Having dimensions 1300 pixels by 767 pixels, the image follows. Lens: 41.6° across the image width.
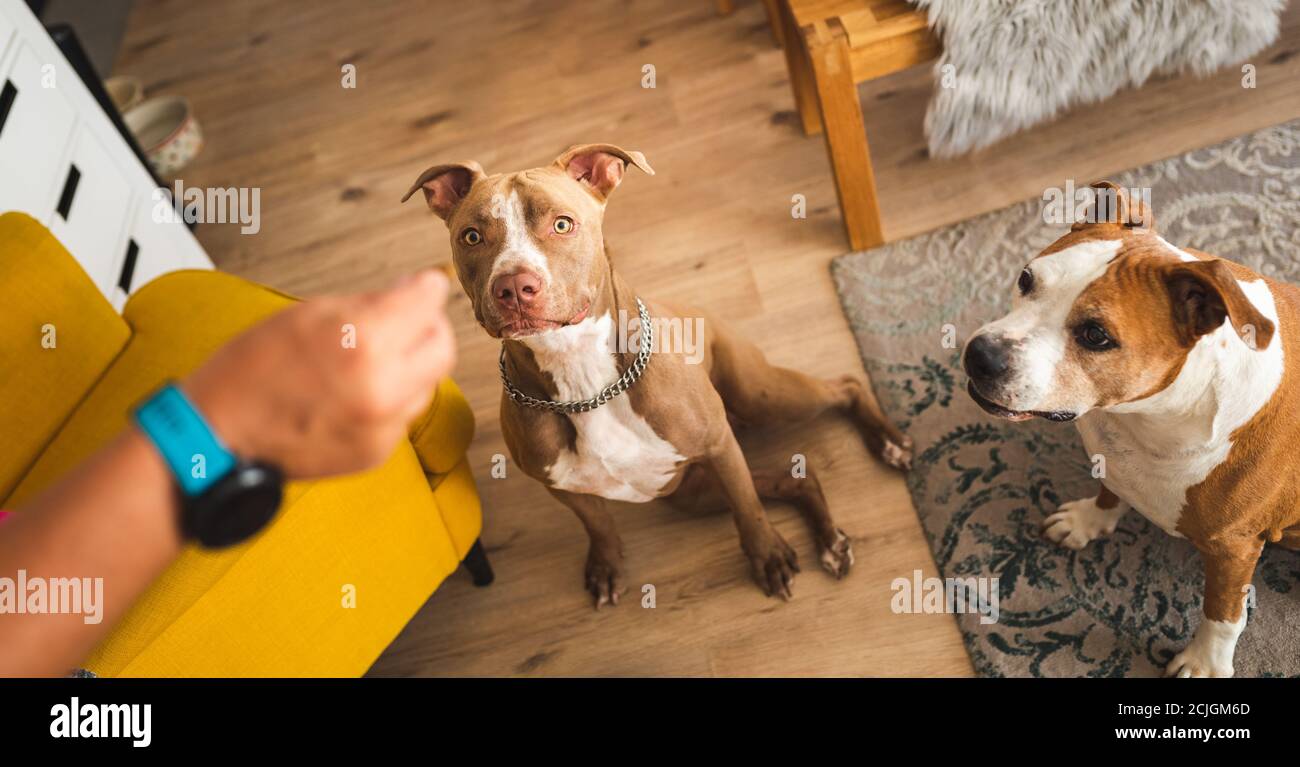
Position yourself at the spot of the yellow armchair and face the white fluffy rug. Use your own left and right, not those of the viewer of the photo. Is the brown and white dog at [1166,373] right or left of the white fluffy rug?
right

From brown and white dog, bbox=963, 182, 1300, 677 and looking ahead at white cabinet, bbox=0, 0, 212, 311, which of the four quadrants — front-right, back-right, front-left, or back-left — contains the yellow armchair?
front-left

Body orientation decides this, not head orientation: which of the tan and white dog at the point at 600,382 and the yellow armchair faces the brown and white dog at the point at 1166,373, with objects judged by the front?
the yellow armchair

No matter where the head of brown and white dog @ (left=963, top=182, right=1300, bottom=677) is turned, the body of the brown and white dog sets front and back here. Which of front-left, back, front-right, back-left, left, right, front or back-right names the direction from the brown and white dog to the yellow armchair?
front-right

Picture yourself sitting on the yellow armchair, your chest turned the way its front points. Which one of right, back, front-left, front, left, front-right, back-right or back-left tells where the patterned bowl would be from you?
back-left

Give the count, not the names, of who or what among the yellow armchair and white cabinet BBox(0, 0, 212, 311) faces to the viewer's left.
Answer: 0

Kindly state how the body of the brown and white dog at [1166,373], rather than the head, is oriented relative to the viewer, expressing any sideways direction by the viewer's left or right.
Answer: facing the viewer and to the left of the viewer

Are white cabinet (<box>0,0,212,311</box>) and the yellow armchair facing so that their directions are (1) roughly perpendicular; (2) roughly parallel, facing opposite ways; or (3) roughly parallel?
roughly parallel

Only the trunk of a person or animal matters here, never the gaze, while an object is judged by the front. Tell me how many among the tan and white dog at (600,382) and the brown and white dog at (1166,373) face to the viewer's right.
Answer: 0

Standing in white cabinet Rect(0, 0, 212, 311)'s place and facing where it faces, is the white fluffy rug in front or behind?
in front

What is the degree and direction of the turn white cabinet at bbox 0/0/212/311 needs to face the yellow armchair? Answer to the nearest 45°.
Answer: approximately 45° to its right

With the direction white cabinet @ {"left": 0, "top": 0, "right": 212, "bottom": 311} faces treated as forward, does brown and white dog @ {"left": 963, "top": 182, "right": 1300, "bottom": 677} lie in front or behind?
in front
